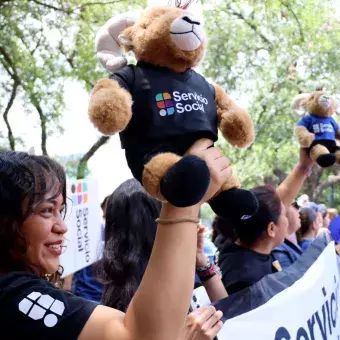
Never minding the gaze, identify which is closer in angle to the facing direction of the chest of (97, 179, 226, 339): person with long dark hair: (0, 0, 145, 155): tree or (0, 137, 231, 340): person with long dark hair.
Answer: the tree

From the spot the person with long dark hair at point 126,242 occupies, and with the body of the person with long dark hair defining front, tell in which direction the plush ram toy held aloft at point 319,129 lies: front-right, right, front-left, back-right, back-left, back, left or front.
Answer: front

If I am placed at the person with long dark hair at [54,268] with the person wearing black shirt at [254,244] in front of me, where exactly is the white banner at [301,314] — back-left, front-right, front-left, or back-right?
front-right

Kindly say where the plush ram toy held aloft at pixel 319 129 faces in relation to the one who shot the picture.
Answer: facing the viewer and to the right of the viewer

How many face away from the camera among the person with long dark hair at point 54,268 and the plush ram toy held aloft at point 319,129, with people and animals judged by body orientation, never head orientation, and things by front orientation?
0

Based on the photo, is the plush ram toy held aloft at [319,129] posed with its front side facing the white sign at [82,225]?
no

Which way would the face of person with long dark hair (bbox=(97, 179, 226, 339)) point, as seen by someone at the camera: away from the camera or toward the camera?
away from the camera

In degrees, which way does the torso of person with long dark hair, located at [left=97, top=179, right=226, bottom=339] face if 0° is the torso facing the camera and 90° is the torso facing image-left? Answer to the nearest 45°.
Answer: approximately 225°
